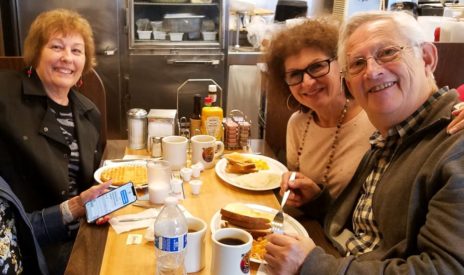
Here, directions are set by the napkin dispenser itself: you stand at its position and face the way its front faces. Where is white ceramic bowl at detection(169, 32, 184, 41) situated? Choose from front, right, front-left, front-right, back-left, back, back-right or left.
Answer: back

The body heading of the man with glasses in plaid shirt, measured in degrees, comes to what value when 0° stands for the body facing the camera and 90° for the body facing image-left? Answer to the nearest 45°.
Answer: approximately 45°

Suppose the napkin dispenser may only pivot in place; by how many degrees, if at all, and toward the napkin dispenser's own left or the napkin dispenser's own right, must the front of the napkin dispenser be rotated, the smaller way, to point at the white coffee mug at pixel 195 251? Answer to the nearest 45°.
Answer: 0° — it already faces it

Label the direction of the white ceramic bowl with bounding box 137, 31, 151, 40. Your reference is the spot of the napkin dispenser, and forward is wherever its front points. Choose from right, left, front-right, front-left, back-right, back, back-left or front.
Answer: back

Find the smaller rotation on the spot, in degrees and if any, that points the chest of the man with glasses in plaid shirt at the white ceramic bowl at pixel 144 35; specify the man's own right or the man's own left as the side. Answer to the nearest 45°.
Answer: approximately 90° to the man's own right

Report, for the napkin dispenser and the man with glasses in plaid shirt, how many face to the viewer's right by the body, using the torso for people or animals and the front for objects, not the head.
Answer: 0

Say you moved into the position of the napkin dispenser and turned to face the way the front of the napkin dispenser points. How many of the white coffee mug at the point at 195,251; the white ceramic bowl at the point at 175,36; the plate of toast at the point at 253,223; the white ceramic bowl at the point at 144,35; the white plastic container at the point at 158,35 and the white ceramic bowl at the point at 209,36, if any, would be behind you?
4

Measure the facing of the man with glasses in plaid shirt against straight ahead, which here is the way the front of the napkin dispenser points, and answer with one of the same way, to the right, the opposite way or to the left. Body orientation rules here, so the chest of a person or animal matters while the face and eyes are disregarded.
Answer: to the right

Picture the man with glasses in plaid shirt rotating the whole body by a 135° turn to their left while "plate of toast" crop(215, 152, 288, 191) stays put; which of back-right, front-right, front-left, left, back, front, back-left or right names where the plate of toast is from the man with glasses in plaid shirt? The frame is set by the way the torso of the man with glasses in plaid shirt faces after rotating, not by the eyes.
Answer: back-left

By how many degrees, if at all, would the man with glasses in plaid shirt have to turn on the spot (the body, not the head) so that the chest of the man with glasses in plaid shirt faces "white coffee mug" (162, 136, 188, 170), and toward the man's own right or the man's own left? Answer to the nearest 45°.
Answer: approximately 90° to the man's own right

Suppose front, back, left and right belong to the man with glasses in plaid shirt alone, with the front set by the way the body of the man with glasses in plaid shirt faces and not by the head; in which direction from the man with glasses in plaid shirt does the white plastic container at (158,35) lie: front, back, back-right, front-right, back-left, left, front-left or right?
right

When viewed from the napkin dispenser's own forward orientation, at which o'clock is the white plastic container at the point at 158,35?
The white plastic container is roughly at 6 o'clock from the napkin dispenser.

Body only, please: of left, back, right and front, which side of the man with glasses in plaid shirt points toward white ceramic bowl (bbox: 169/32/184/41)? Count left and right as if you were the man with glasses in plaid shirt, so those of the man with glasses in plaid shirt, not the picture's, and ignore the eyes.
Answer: right
